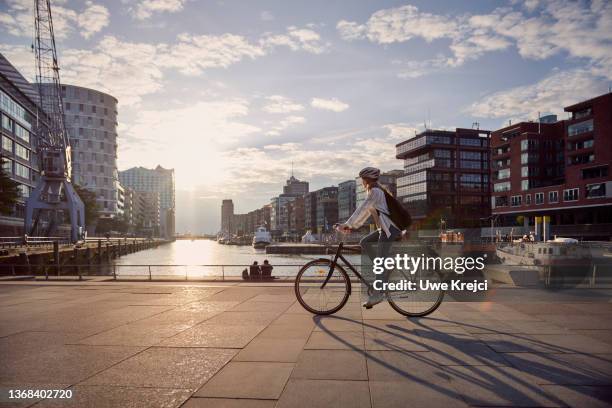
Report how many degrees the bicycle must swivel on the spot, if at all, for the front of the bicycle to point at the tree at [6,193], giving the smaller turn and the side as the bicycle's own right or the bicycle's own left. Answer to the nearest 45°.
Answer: approximately 45° to the bicycle's own right

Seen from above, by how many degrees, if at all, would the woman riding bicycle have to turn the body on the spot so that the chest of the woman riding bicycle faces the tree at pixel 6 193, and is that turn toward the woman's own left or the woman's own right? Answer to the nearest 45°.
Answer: approximately 45° to the woman's own right

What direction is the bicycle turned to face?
to the viewer's left

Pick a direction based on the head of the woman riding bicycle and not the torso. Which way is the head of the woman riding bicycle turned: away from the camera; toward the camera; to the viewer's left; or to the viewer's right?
to the viewer's left

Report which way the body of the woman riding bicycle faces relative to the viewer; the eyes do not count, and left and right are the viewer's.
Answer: facing to the left of the viewer
